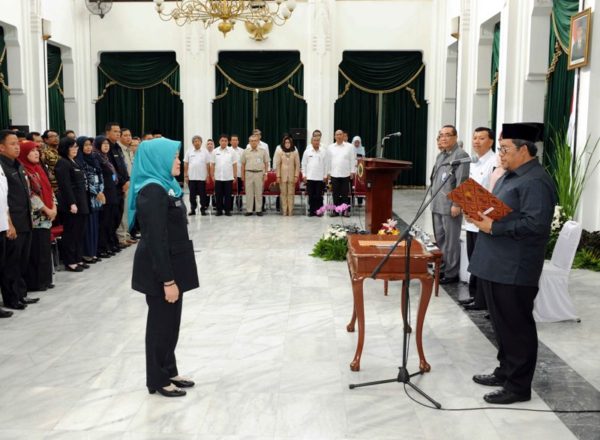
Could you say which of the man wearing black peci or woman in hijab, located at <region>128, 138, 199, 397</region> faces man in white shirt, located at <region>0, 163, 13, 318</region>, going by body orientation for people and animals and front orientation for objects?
the man wearing black peci

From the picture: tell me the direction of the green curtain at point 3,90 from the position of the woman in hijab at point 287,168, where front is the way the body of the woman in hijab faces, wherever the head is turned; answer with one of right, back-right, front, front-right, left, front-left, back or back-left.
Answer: right

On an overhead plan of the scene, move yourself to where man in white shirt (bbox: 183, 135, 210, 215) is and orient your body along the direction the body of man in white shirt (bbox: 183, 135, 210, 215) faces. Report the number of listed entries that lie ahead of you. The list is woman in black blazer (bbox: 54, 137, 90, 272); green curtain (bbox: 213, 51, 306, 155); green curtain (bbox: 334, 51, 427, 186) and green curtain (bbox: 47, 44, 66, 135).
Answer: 1

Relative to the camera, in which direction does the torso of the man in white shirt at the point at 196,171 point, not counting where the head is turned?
toward the camera

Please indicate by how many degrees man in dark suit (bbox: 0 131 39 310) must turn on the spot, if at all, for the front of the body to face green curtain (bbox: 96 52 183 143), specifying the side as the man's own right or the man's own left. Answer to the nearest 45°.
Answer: approximately 90° to the man's own left

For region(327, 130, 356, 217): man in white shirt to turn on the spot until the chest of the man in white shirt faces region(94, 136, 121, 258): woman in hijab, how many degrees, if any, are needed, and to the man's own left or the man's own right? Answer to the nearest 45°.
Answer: approximately 45° to the man's own right

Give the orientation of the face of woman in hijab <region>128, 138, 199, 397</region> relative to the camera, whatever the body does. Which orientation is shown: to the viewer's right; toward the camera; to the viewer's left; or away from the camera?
to the viewer's right

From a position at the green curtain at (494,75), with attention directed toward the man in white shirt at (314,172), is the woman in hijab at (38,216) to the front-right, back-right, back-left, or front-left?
front-left

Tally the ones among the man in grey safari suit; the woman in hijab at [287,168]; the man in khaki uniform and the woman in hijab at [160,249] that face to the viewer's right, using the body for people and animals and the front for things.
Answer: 1

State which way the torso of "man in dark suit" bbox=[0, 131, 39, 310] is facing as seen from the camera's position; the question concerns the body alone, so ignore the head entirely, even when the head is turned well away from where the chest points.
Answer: to the viewer's right

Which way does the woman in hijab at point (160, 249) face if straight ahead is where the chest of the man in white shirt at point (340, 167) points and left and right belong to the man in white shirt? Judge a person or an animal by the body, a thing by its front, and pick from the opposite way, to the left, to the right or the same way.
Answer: to the left

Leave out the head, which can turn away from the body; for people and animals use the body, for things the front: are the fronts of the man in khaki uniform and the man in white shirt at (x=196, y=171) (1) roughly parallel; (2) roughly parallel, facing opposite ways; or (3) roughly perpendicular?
roughly parallel

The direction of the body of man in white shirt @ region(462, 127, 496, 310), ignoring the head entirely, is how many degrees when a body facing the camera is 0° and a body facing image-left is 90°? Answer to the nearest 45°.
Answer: approximately 45°

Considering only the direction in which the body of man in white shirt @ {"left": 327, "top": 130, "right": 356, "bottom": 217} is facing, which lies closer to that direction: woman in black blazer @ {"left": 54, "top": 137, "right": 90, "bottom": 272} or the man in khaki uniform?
the woman in black blazer

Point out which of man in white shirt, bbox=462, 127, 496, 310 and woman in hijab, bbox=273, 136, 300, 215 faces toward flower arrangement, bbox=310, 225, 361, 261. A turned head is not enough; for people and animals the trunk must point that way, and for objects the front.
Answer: the woman in hijab

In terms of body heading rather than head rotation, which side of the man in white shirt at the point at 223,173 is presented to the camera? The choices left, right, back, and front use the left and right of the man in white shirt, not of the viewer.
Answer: front

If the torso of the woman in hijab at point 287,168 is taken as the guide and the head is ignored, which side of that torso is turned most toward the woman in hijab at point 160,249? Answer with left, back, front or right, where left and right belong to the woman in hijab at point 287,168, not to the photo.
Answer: front

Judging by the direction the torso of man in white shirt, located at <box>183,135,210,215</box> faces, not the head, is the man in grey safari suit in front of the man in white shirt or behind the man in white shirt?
in front

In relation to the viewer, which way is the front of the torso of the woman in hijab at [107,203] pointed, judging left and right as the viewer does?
facing the viewer and to the right of the viewer

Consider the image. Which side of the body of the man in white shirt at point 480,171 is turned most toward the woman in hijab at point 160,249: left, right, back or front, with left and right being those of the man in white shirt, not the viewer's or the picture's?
front

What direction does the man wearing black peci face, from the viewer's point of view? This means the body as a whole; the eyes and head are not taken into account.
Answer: to the viewer's left
